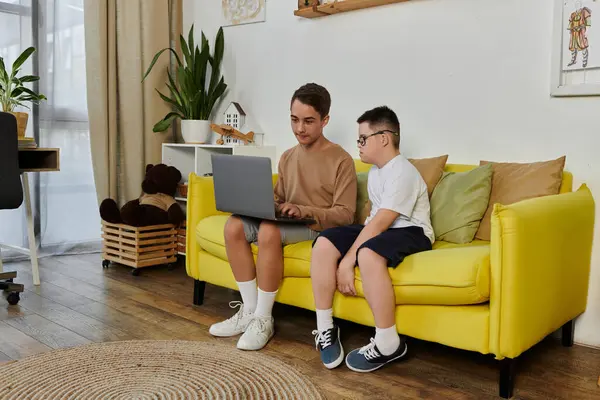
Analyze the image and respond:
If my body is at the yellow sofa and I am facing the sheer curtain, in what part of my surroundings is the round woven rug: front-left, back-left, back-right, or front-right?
front-left

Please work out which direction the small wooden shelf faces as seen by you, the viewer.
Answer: facing the viewer and to the left of the viewer

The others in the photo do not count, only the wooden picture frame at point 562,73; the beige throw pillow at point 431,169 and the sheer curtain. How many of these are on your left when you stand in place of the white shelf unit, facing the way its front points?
2

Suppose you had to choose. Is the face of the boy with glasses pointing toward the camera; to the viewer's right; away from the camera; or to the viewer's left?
to the viewer's left

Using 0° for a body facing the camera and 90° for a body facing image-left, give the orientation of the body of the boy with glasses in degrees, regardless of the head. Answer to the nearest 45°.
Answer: approximately 45°

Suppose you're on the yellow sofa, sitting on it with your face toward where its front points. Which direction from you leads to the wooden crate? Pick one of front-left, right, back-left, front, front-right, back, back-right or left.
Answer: right

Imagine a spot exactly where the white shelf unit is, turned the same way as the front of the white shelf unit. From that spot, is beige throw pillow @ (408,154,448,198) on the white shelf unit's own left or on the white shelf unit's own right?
on the white shelf unit's own left

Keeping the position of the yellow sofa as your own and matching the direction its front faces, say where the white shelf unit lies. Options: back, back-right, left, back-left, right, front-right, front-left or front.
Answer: right

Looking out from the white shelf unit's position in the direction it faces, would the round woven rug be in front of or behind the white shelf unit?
in front

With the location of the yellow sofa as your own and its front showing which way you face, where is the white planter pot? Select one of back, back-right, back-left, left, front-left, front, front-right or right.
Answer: right

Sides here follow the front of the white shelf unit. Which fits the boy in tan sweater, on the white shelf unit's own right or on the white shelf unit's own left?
on the white shelf unit's own left

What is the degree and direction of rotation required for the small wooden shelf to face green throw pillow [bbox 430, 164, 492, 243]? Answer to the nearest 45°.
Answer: approximately 90° to its left
